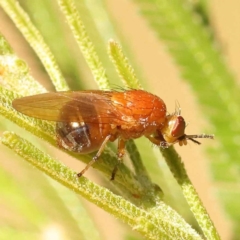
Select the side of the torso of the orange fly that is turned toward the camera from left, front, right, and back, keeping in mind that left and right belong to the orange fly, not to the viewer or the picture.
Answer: right
